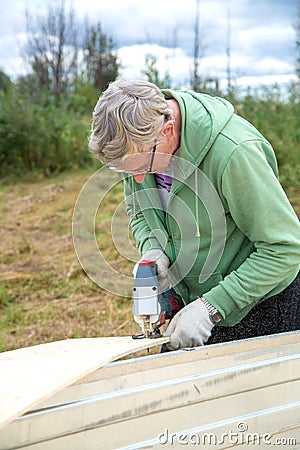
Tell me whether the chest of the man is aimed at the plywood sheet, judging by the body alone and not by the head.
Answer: yes

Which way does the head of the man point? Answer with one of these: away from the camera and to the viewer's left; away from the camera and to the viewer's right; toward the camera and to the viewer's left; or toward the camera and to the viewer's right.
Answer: toward the camera and to the viewer's left

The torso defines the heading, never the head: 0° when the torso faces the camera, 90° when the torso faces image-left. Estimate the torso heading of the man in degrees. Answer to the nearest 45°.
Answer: approximately 45°
